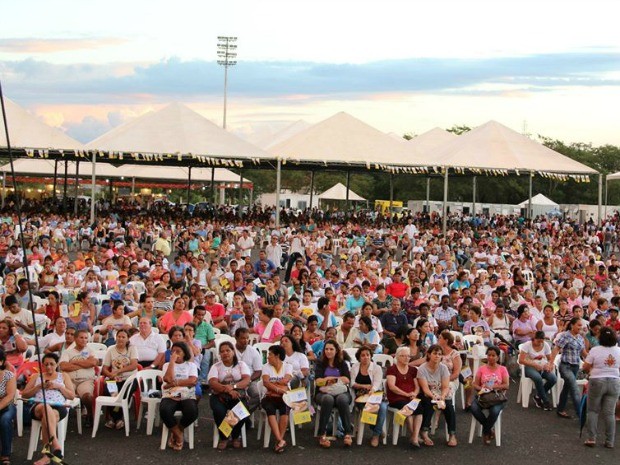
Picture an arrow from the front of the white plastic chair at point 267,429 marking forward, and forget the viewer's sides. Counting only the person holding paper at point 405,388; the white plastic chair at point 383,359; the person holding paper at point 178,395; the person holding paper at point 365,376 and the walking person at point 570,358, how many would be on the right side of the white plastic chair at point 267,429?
1

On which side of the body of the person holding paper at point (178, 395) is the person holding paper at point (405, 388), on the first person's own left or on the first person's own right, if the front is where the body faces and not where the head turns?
on the first person's own left

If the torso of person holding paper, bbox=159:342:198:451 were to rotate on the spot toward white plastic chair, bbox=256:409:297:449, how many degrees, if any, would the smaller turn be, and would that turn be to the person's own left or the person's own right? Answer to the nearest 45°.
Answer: approximately 90° to the person's own left

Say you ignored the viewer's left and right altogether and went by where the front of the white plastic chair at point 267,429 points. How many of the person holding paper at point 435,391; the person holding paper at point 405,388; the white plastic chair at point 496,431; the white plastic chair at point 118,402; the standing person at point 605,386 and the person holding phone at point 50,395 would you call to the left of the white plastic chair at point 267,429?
4

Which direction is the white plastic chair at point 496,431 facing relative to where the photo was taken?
toward the camera

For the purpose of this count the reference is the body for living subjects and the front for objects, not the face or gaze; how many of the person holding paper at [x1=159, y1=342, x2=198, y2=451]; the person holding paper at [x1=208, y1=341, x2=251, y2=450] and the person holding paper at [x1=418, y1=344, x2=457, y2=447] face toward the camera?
3

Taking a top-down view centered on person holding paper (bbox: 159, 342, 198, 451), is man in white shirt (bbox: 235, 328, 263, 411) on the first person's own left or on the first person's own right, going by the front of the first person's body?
on the first person's own left

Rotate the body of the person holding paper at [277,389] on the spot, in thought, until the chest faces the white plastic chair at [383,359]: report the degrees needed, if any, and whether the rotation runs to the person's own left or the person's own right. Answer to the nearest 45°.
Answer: approximately 135° to the person's own left

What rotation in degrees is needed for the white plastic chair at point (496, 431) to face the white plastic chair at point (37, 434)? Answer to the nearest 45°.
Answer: approximately 45° to its right

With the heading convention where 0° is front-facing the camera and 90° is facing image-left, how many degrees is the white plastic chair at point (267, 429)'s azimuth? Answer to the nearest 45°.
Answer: approximately 0°
